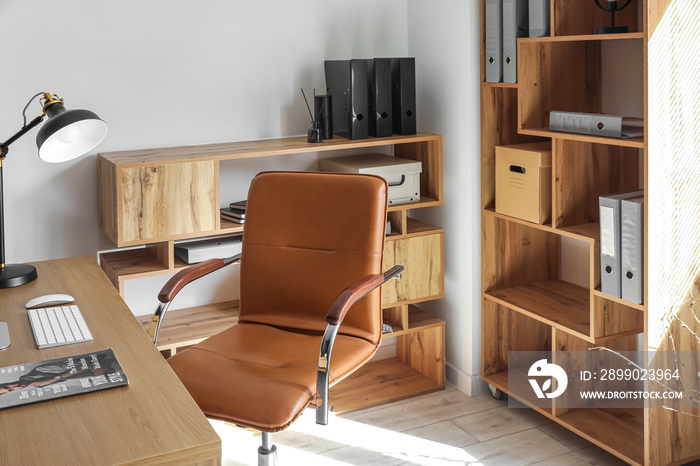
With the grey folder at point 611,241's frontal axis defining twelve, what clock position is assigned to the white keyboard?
The white keyboard is roughly at 12 o'clock from the grey folder.

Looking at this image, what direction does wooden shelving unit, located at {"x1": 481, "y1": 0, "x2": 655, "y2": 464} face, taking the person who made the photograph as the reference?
facing the viewer and to the left of the viewer

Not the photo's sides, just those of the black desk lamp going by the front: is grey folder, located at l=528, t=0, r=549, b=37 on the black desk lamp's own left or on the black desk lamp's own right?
on the black desk lamp's own left

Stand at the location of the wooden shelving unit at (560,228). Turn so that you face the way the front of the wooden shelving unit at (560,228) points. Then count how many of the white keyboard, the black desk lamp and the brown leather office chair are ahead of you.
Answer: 3

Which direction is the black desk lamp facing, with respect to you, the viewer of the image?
facing the viewer and to the right of the viewer

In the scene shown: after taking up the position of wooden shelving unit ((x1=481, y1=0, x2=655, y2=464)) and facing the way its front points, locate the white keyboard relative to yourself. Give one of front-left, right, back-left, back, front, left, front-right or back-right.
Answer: front

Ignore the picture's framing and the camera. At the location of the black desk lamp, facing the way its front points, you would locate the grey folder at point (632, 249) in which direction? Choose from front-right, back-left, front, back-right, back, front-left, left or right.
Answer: front-left

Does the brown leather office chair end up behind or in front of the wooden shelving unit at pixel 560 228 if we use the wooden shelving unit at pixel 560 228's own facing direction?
in front

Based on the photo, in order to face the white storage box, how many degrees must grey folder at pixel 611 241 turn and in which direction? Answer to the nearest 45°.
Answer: approximately 90° to its right

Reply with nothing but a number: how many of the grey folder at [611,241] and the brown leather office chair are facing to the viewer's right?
0

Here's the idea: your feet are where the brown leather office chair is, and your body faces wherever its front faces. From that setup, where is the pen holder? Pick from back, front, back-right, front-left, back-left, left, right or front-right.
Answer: back-right

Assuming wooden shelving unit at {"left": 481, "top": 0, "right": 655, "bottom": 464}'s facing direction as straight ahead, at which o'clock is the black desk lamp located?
The black desk lamp is roughly at 12 o'clock from the wooden shelving unit.
